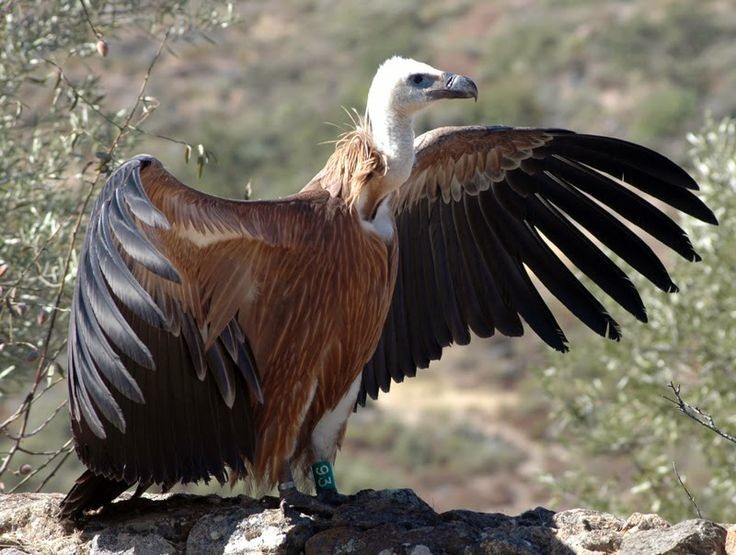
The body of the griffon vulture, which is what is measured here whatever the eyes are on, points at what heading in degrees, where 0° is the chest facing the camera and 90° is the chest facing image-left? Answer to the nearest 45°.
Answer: approximately 315°
